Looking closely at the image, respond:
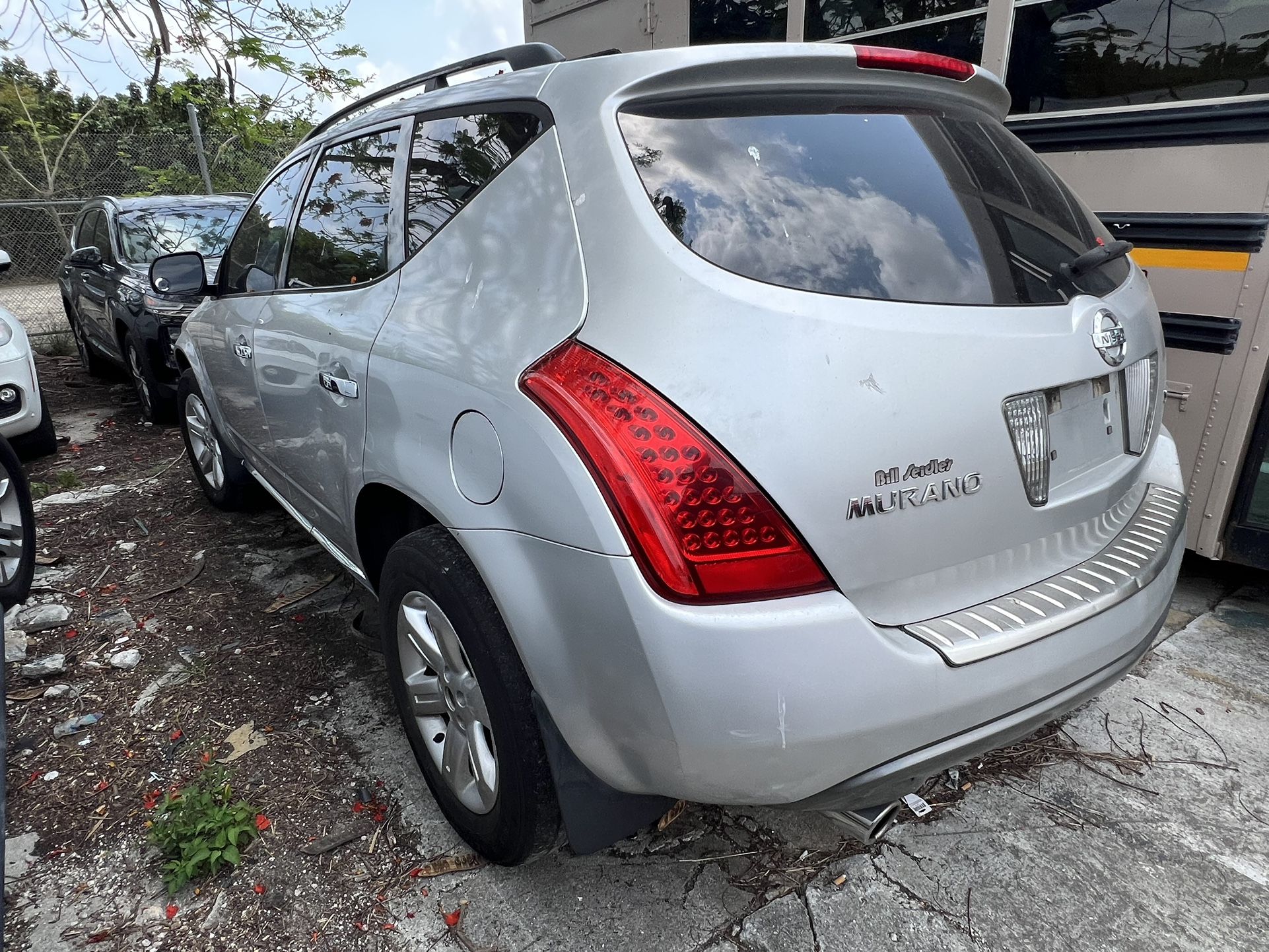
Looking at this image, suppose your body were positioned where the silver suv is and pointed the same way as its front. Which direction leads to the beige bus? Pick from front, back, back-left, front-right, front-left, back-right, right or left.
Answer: right

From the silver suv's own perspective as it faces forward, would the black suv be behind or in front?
in front

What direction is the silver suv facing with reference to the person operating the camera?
facing away from the viewer and to the left of the viewer

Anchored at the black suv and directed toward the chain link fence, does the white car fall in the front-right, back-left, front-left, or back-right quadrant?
back-left

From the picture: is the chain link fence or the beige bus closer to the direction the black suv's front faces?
the beige bus

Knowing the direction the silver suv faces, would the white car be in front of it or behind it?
in front

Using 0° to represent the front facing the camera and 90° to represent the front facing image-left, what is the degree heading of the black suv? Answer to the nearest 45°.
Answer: approximately 315°

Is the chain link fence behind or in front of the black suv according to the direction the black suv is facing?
behind
